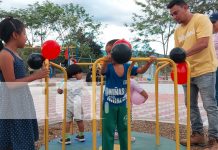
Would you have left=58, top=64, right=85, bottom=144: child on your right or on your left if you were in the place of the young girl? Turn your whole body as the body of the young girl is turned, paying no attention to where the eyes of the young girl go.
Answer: on your left

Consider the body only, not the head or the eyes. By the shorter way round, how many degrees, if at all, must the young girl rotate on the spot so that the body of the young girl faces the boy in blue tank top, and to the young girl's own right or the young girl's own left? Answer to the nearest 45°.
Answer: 0° — they already face them

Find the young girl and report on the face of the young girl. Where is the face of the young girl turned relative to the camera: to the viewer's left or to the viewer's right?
to the viewer's right

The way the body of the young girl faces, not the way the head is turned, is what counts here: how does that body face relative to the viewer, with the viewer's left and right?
facing to the right of the viewer

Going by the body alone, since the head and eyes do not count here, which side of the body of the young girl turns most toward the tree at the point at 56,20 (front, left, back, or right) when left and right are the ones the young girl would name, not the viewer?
left

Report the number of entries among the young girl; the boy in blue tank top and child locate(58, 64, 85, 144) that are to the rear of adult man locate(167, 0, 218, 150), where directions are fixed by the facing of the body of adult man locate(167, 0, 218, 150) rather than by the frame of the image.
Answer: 0

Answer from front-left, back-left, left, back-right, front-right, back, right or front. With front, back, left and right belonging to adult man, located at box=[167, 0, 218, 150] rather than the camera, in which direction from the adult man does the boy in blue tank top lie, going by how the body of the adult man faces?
front

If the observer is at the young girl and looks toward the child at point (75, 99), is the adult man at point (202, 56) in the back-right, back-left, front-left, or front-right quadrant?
front-right

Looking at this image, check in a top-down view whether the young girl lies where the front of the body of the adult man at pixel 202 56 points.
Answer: yes

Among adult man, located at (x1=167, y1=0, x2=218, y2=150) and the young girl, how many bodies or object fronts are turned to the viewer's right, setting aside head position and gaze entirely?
1

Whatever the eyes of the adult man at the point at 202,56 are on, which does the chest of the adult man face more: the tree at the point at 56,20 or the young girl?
the young girl

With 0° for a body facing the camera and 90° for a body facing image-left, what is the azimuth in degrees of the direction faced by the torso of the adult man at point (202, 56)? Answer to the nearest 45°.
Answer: approximately 45°

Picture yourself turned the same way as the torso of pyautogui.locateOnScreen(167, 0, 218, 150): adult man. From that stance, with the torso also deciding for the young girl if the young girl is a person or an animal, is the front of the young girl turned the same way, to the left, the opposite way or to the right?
the opposite way

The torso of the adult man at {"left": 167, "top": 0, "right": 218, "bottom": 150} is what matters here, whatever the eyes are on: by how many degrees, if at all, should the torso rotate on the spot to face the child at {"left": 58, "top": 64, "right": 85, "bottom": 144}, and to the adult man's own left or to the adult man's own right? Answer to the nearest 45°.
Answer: approximately 45° to the adult man's own right
